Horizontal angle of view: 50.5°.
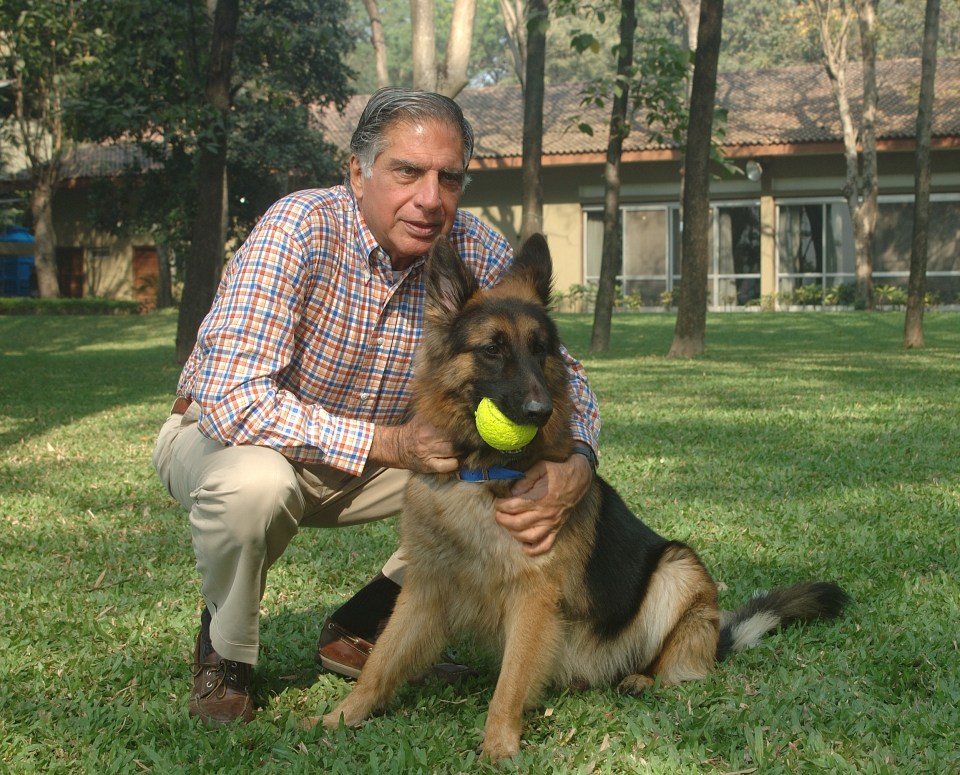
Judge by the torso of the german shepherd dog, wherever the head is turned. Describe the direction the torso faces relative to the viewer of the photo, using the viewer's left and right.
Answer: facing the viewer and to the left of the viewer

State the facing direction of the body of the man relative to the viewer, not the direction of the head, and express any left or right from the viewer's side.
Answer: facing the viewer and to the right of the viewer

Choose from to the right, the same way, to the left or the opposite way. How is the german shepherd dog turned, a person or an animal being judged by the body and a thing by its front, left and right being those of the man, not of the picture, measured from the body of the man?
to the right

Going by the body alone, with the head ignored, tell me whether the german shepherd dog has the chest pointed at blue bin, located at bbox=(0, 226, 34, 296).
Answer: no

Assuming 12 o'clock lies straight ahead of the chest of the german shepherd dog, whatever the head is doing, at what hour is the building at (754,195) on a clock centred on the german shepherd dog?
The building is roughly at 5 o'clock from the german shepherd dog.

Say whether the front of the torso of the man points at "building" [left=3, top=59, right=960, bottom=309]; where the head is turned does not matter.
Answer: no

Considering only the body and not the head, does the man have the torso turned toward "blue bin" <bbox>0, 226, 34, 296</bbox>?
no
